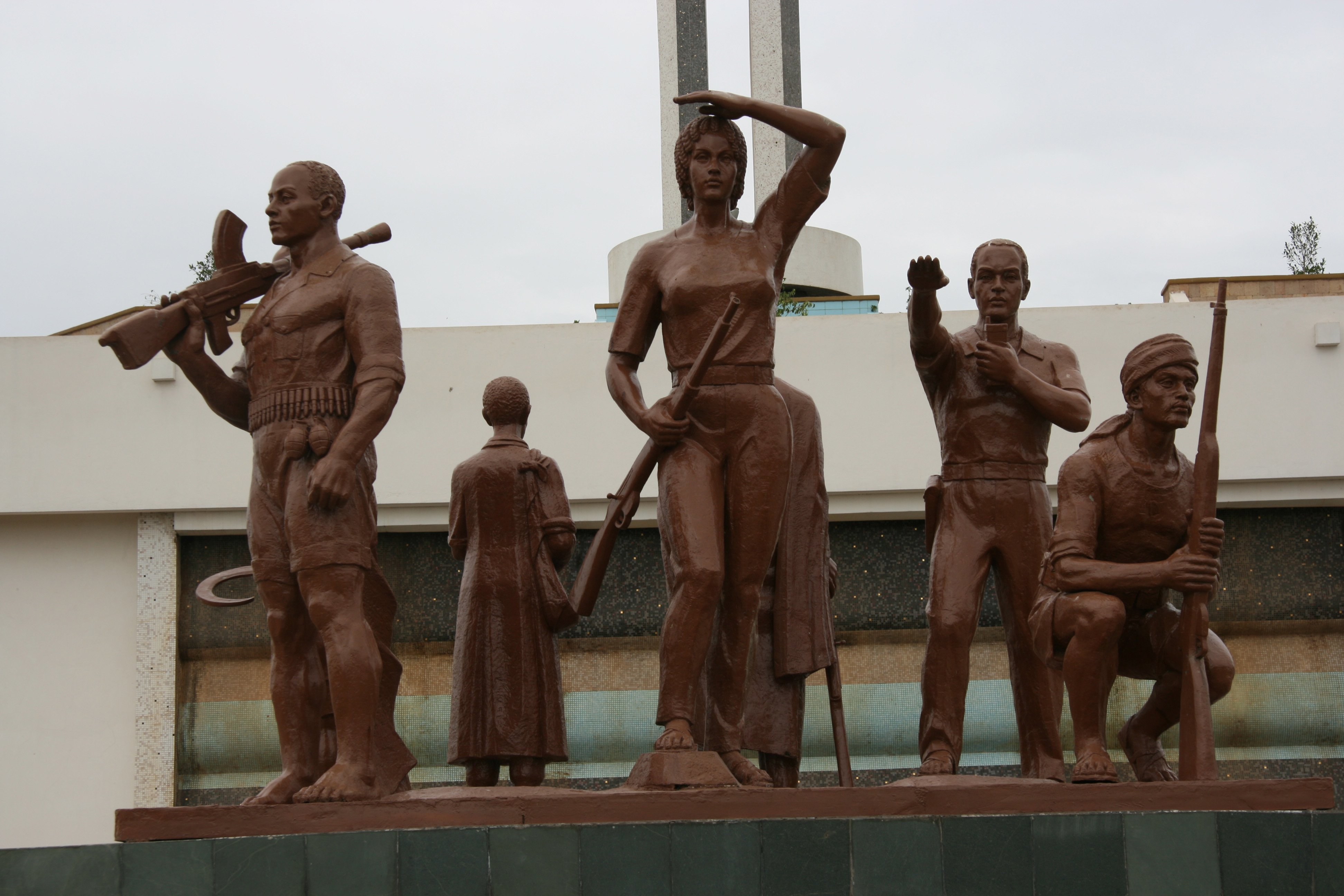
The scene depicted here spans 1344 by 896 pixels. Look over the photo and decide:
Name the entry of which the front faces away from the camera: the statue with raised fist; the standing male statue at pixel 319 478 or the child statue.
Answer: the child statue

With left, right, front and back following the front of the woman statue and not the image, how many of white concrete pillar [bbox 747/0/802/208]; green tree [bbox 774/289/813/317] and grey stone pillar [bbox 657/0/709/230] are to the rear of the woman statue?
3

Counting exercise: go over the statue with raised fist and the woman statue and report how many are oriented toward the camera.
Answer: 2

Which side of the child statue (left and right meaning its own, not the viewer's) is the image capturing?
back

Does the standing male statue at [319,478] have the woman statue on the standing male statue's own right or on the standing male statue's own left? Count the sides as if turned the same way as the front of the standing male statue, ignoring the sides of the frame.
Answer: on the standing male statue's own left

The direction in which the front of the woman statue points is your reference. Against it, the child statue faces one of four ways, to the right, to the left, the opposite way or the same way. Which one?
the opposite way

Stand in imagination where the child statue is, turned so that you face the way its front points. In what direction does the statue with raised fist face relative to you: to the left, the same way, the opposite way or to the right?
the opposite way

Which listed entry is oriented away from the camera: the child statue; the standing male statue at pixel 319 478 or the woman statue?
the child statue

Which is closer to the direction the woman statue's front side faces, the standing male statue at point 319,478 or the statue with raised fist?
the standing male statue

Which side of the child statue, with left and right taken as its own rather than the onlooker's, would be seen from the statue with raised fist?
right

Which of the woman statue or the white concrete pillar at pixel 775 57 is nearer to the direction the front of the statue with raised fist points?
the woman statue

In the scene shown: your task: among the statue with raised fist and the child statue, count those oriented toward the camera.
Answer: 1

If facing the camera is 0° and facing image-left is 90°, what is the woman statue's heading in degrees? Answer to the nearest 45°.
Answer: approximately 0°

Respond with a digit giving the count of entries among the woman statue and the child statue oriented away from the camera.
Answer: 1

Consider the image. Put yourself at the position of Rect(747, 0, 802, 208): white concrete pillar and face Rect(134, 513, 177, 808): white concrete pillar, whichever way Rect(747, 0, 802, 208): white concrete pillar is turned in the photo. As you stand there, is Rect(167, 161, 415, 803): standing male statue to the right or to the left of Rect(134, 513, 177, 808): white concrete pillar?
left
